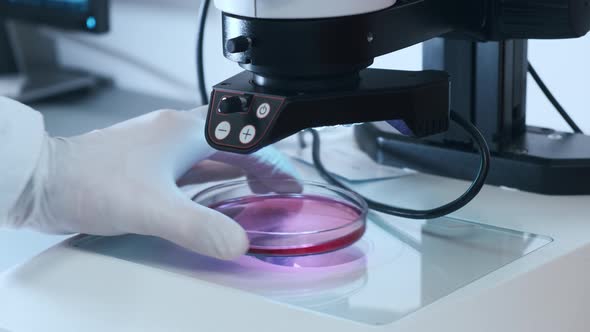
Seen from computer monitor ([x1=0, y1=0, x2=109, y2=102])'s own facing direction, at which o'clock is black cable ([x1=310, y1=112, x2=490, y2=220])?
The black cable is roughly at 10 o'clock from the computer monitor.

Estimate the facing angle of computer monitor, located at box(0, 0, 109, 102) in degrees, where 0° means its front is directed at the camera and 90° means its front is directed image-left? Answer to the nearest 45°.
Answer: approximately 45°

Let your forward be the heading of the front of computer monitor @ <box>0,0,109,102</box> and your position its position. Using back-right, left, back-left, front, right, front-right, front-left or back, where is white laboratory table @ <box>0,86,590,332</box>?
front-left

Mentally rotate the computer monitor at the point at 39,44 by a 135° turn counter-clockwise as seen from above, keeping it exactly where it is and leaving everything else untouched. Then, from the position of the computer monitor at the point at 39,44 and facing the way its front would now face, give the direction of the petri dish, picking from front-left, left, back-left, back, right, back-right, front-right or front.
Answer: right

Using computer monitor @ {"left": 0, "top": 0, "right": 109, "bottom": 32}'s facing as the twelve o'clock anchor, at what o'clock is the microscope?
The microscope is roughly at 10 o'clock from the computer monitor.

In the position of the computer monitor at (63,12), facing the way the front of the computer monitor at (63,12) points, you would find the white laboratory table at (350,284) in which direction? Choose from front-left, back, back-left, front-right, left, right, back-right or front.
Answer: front-left

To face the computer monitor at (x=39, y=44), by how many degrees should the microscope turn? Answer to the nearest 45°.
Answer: approximately 90° to its right

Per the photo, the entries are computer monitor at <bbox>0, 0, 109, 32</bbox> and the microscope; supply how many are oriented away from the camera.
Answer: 0

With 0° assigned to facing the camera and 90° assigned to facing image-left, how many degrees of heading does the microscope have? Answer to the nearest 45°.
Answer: approximately 45°

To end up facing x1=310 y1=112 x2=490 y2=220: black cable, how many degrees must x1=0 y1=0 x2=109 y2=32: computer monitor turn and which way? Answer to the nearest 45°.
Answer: approximately 45° to its left
